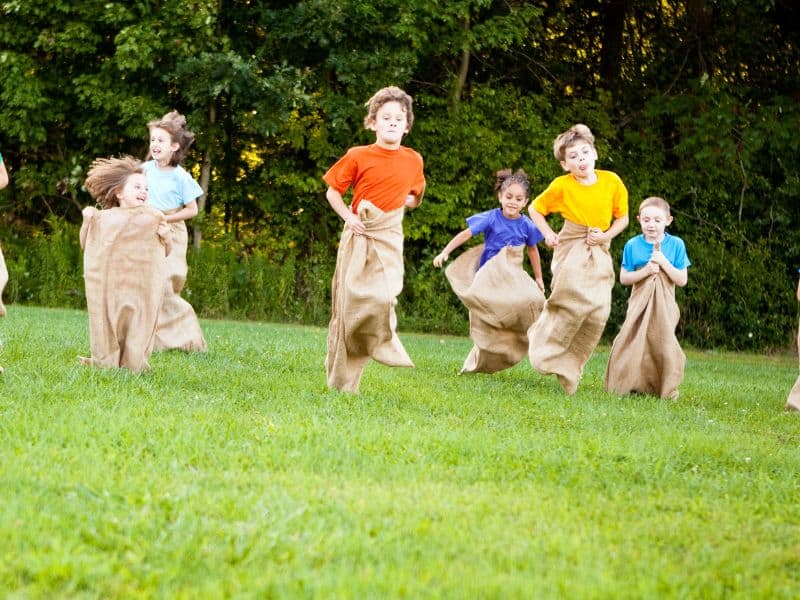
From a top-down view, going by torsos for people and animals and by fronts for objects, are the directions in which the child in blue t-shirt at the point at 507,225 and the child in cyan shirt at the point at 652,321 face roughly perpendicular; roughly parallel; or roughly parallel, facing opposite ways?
roughly parallel

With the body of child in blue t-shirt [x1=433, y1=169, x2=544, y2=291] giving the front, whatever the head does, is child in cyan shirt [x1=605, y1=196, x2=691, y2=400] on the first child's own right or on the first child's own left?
on the first child's own left

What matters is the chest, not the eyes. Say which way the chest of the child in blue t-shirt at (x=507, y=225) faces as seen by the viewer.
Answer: toward the camera

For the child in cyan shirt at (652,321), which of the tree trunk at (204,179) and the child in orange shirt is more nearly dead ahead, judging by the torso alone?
the child in orange shirt

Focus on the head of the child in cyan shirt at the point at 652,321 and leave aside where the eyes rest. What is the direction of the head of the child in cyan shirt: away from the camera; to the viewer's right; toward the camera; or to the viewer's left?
toward the camera

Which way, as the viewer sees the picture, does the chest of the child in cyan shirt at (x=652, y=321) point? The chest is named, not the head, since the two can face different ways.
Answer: toward the camera

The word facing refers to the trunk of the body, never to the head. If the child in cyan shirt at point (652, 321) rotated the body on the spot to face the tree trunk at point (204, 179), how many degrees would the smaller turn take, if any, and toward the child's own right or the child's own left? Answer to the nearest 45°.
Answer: approximately 135° to the child's own right

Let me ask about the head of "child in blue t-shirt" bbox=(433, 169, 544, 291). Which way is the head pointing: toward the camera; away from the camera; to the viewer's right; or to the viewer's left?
toward the camera

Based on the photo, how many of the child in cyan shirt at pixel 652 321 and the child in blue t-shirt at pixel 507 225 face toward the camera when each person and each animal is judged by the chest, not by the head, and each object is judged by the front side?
2

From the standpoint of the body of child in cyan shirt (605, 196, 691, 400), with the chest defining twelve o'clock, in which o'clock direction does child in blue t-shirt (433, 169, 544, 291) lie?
The child in blue t-shirt is roughly at 4 o'clock from the child in cyan shirt.
